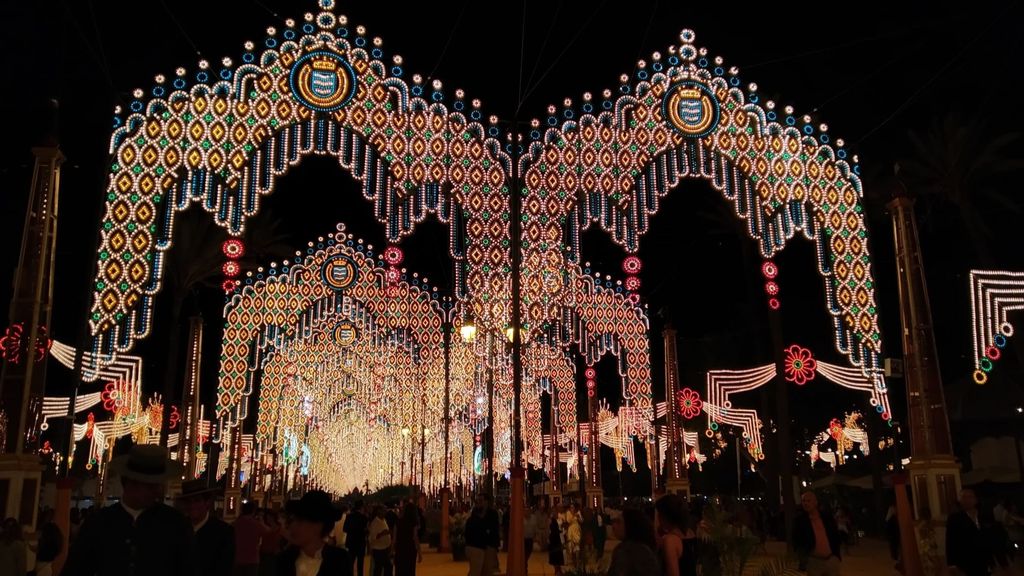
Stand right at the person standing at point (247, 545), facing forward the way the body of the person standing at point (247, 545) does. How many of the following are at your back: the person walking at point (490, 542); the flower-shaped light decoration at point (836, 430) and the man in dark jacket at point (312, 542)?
1

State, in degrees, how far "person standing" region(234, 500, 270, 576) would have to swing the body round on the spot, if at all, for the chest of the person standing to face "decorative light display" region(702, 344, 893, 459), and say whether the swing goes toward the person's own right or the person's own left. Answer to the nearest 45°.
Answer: approximately 45° to the person's own right

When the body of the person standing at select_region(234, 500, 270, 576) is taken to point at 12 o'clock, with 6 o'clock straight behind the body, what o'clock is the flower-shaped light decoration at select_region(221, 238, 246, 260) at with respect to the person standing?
The flower-shaped light decoration is roughly at 12 o'clock from the person standing.

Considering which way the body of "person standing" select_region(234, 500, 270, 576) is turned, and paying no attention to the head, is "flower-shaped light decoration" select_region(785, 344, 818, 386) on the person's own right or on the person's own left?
on the person's own right

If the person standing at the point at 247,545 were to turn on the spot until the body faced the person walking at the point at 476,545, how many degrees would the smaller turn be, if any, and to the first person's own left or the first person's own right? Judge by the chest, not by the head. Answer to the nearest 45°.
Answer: approximately 45° to the first person's own right

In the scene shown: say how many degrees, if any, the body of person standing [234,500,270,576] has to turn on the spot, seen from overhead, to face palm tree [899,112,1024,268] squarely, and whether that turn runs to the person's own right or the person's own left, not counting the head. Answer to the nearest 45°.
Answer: approximately 45° to the person's own right

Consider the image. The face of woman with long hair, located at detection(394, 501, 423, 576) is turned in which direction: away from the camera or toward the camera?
away from the camera

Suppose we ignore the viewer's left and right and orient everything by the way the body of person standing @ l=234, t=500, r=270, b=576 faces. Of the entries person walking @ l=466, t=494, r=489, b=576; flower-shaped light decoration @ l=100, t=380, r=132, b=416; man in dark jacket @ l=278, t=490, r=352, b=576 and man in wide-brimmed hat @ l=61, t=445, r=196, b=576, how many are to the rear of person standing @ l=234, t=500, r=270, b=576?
2

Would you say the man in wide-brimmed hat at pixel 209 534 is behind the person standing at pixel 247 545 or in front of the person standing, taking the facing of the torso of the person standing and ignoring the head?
behind

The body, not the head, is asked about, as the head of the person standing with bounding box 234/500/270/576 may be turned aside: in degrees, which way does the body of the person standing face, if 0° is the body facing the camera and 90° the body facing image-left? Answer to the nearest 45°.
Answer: approximately 180°
